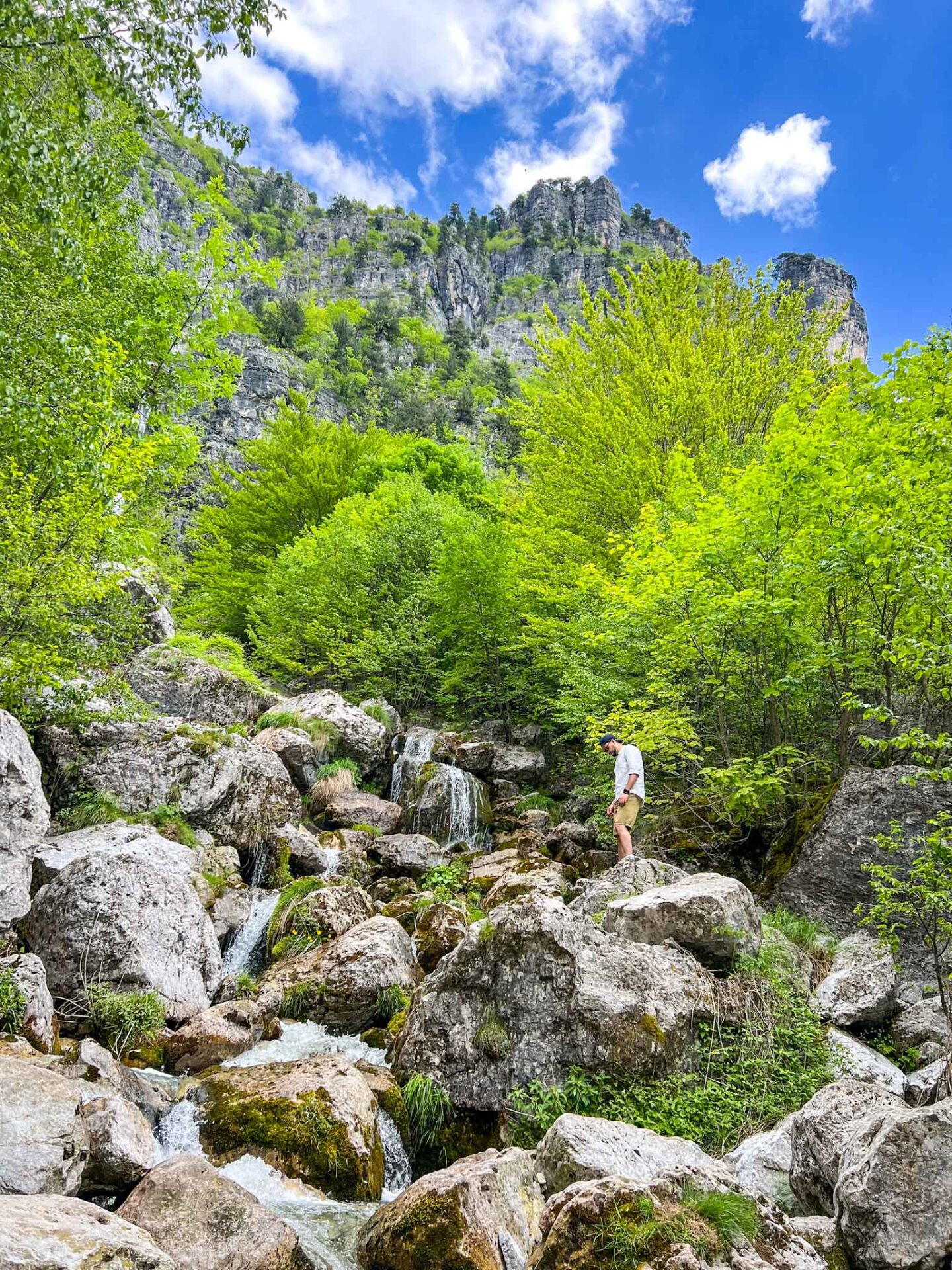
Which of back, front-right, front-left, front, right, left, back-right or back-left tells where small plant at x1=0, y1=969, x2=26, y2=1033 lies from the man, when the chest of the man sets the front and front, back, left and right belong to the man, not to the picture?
front-left

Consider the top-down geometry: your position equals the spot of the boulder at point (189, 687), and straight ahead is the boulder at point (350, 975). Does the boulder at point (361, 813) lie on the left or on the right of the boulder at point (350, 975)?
left

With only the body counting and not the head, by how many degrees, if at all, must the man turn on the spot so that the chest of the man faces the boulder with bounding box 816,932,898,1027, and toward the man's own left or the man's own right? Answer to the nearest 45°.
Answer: approximately 135° to the man's own left

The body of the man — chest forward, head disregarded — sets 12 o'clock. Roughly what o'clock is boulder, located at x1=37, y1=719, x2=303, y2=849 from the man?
The boulder is roughly at 12 o'clock from the man.

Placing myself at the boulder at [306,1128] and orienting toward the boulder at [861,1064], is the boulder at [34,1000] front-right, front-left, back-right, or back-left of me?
back-left

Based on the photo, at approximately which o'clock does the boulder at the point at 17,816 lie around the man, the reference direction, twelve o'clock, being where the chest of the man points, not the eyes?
The boulder is roughly at 11 o'clock from the man.

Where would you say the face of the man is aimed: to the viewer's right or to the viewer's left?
to the viewer's left

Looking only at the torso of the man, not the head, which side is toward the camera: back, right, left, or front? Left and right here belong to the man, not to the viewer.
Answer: left

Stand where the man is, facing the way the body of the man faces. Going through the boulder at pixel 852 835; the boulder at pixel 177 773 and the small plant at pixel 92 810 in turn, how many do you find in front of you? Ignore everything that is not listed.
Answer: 2

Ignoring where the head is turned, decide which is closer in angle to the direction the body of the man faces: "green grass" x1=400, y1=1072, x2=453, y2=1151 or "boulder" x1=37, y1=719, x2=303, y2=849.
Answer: the boulder

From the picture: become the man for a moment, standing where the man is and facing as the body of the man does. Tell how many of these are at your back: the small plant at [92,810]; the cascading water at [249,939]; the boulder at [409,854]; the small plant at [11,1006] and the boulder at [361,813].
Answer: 0

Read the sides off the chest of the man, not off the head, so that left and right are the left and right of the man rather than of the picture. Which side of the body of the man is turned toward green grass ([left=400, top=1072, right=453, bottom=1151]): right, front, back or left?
left

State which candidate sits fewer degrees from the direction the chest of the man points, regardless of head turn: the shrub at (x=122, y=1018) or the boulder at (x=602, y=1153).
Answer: the shrub

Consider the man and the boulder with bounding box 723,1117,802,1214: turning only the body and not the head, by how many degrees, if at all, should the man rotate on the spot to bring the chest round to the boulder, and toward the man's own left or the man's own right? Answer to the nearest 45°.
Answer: approximately 90° to the man's own left

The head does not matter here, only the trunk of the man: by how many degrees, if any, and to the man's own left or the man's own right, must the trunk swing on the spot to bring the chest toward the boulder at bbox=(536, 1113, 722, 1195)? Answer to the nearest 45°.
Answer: approximately 90° to the man's own left

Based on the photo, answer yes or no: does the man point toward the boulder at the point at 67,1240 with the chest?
no

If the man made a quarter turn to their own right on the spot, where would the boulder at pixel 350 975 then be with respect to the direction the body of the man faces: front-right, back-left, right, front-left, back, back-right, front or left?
back-left

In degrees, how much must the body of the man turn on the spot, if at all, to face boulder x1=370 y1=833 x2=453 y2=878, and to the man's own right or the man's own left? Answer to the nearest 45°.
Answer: approximately 45° to the man's own right
